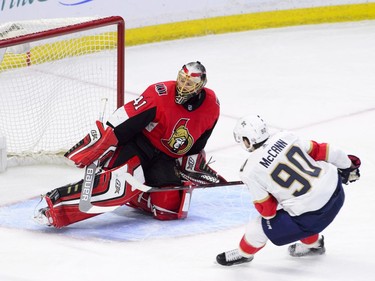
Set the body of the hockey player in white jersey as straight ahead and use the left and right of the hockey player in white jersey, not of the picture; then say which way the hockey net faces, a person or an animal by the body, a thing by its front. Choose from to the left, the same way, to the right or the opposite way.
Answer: the opposite way

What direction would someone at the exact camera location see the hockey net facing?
facing the viewer and to the right of the viewer

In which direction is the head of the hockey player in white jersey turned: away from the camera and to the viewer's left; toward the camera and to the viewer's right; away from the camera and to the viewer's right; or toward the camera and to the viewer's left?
away from the camera and to the viewer's left

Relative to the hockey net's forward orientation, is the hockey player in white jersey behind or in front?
in front

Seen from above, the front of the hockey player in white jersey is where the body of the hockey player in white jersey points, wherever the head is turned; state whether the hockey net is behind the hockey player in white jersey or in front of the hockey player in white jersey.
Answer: in front

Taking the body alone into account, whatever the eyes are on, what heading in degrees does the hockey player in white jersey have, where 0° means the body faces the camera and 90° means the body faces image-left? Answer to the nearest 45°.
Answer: approximately 135°
